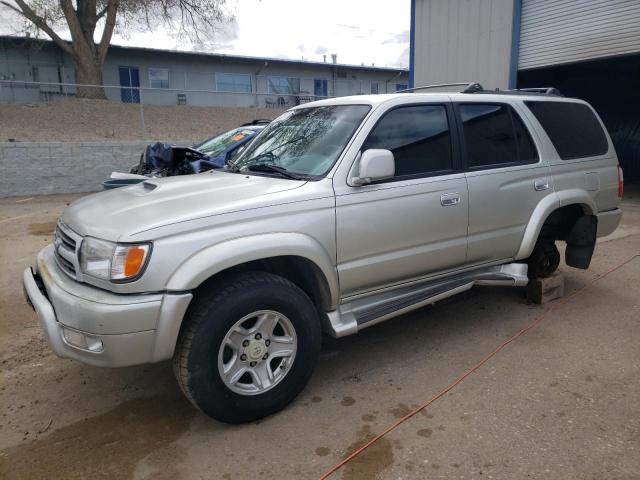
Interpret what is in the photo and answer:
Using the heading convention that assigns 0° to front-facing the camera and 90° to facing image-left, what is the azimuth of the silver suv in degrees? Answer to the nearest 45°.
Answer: approximately 45°
